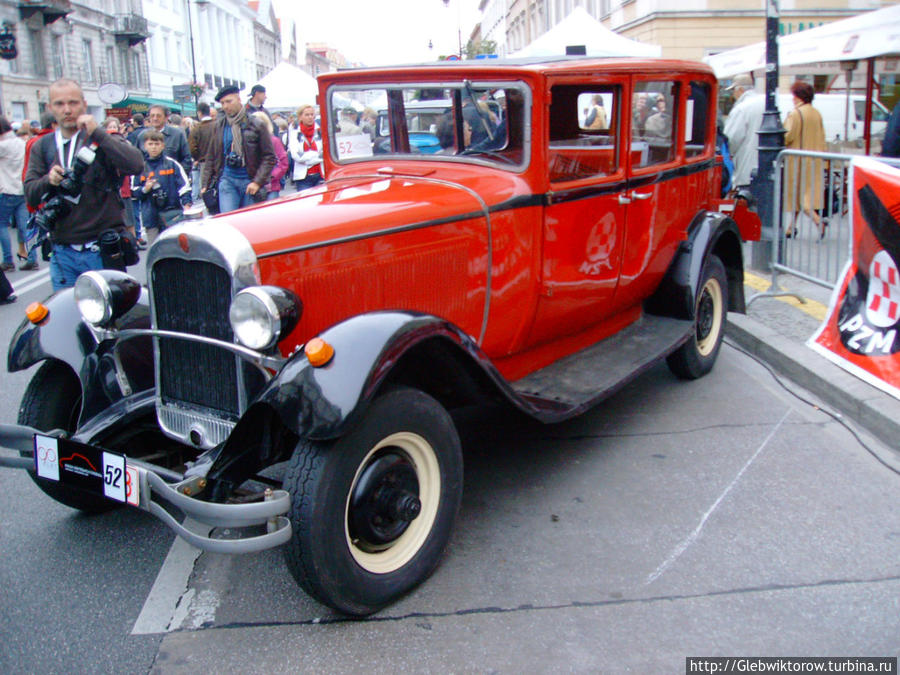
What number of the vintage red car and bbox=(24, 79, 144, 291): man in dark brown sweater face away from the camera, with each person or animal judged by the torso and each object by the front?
0

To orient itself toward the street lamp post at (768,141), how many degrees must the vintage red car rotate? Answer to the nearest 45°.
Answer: approximately 180°

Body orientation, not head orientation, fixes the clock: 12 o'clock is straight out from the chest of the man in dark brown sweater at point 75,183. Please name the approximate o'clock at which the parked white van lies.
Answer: The parked white van is roughly at 8 o'clock from the man in dark brown sweater.

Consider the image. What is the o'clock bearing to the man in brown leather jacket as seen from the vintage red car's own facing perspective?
The man in brown leather jacket is roughly at 4 o'clock from the vintage red car.

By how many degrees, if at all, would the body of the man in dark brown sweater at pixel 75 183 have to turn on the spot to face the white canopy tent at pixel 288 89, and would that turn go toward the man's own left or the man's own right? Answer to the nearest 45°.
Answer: approximately 180°

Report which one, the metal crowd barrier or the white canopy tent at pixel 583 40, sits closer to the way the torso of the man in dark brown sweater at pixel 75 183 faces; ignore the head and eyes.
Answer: the metal crowd barrier

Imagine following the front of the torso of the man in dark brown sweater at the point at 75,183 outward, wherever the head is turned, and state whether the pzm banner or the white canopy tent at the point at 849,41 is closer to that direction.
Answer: the pzm banner

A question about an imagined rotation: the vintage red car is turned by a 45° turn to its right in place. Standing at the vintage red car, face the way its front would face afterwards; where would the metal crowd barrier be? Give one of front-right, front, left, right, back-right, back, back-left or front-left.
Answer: back-right

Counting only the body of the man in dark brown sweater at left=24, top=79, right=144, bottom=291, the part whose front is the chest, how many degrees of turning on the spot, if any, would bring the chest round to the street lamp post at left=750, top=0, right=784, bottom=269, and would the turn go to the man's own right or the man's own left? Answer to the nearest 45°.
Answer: approximately 90° to the man's own left

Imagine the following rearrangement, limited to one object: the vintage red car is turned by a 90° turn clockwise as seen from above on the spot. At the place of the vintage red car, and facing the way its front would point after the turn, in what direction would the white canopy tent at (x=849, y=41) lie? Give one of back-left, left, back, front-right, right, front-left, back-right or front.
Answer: right

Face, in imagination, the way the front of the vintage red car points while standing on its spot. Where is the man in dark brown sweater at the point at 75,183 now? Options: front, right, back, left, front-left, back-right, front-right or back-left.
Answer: right

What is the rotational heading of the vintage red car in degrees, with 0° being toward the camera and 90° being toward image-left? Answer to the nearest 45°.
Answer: approximately 45°

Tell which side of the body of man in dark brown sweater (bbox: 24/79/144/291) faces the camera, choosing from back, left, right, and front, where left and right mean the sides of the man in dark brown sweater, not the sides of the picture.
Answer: front

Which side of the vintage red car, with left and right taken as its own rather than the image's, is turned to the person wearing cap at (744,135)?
back
